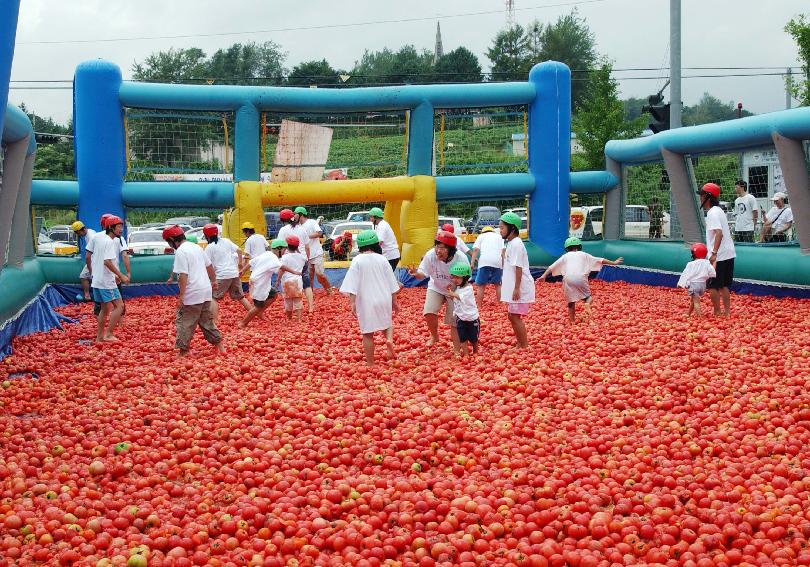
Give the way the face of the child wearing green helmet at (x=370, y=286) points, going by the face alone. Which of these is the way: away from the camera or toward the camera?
away from the camera

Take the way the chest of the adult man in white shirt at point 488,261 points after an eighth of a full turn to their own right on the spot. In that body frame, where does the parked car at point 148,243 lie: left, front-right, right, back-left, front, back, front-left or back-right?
left

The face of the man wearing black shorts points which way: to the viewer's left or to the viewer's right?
to the viewer's left

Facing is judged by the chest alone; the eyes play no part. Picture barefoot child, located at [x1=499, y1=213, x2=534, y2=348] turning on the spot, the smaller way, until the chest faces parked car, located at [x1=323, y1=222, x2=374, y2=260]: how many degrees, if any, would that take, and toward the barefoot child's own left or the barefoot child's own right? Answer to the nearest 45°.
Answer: approximately 90° to the barefoot child's own right

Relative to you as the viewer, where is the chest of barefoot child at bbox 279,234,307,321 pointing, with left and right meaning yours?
facing away from the viewer
